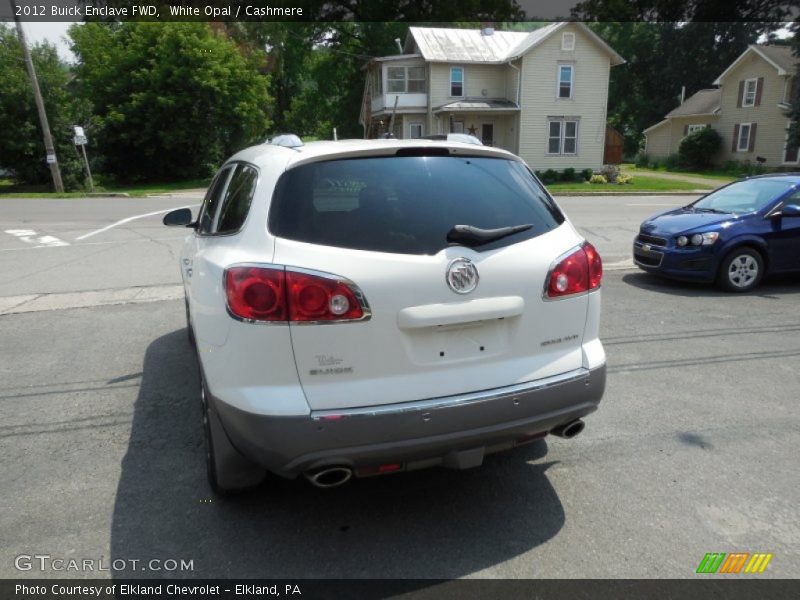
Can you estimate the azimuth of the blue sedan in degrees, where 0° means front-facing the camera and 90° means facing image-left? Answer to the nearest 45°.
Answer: approximately 45°

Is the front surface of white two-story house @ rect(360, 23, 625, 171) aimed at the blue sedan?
yes

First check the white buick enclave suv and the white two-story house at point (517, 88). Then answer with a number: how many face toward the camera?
1

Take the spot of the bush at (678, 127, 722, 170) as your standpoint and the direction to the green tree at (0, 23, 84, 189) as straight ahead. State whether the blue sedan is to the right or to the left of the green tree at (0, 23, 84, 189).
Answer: left

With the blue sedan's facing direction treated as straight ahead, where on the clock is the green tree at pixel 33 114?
The green tree is roughly at 2 o'clock from the blue sedan.

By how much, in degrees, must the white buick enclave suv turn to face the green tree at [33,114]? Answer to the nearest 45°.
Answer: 0° — it already faces it

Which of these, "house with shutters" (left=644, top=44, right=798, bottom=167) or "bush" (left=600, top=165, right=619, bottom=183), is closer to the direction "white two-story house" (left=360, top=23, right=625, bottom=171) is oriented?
the bush

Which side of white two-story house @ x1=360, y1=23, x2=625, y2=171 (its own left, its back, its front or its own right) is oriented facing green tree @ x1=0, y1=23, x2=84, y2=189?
right

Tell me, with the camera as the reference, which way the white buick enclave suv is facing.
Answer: facing away from the viewer and to the left of the viewer
